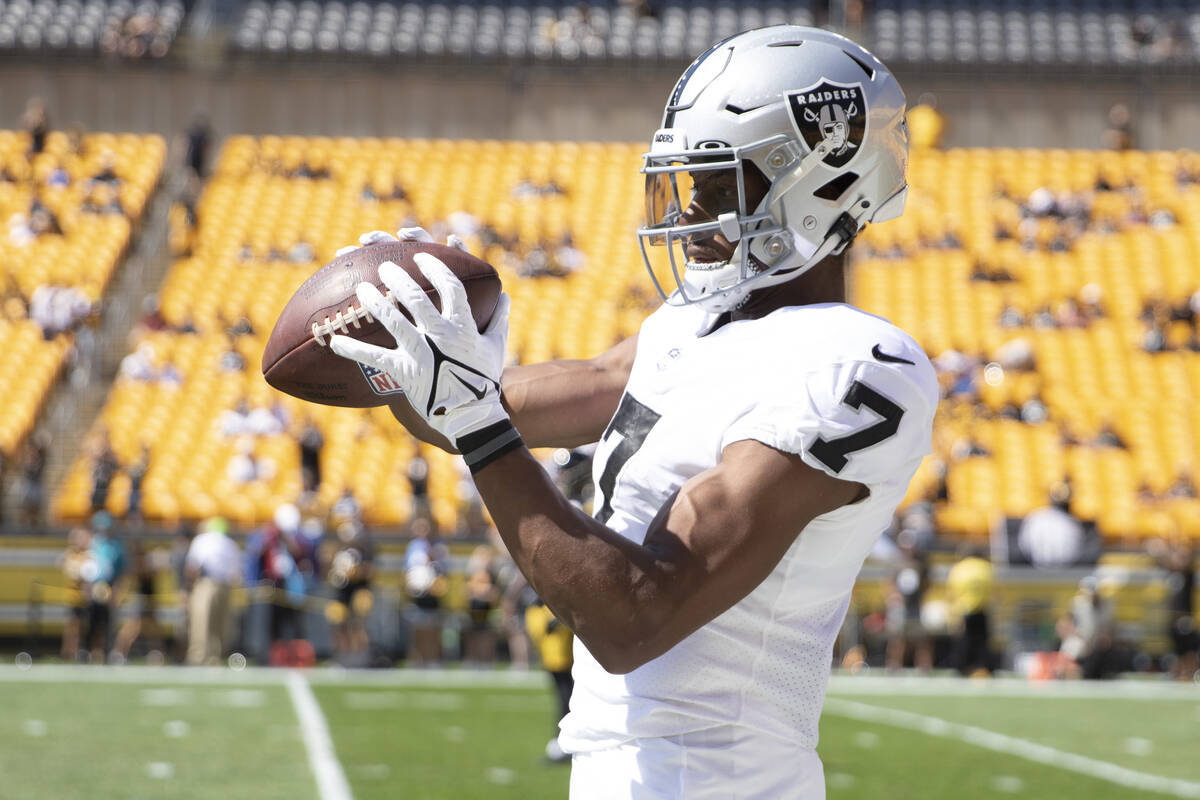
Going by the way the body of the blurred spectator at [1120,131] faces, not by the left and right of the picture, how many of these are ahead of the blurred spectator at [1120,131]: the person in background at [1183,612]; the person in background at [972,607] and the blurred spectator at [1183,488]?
3

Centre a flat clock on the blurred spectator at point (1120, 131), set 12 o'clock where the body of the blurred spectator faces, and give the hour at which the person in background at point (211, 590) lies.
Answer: The person in background is roughly at 1 o'clock from the blurred spectator.

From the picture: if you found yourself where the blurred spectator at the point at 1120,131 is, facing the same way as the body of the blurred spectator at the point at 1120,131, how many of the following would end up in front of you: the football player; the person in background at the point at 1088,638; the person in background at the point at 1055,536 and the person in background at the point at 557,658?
4

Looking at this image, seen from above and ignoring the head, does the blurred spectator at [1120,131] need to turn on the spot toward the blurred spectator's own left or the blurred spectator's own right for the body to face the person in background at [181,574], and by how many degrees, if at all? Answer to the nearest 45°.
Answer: approximately 45° to the blurred spectator's own right

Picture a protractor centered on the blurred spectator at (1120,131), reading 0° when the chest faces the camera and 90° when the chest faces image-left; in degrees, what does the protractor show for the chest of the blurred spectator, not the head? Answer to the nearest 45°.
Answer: approximately 0°

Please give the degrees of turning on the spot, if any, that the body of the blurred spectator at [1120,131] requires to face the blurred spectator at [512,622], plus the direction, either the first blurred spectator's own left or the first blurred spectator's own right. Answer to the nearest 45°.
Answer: approximately 45° to the first blurred spectator's own right

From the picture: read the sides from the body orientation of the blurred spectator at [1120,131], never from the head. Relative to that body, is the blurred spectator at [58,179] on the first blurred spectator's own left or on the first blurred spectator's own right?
on the first blurred spectator's own right

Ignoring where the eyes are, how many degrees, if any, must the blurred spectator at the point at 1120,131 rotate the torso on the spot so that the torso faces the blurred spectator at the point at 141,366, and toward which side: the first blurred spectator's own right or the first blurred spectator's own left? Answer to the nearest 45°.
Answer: approximately 45° to the first blurred spectator's own right

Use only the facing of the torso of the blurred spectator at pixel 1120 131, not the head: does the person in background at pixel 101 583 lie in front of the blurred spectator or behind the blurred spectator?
in front

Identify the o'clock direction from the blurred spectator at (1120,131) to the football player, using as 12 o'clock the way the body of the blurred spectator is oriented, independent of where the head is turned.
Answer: The football player is roughly at 12 o'clock from the blurred spectator.

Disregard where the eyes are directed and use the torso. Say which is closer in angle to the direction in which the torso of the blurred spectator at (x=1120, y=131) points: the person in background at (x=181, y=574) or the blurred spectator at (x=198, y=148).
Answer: the person in background

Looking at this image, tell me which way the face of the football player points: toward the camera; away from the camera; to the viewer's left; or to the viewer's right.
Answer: to the viewer's left

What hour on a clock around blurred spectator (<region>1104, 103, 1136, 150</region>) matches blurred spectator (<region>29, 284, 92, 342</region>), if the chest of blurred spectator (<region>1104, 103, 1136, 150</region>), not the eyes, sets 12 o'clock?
blurred spectator (<region>29, 284, 92, 342</region>) is roughly at 2 o'clock from blurred spectator (<region>1104, 103, 1136, 150</region>).

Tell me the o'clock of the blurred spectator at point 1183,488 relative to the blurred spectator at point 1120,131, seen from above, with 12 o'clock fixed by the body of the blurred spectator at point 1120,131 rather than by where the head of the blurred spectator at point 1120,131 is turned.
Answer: the blurred spectator at point 1183,488 is roughly at 12 o'clock from the blurred spectator at point 1120,131.

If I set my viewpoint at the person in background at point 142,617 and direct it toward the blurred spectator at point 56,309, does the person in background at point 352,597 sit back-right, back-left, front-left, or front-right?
back-right

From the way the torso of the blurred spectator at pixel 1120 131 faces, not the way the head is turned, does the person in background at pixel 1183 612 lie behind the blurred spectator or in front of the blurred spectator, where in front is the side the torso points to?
in front
